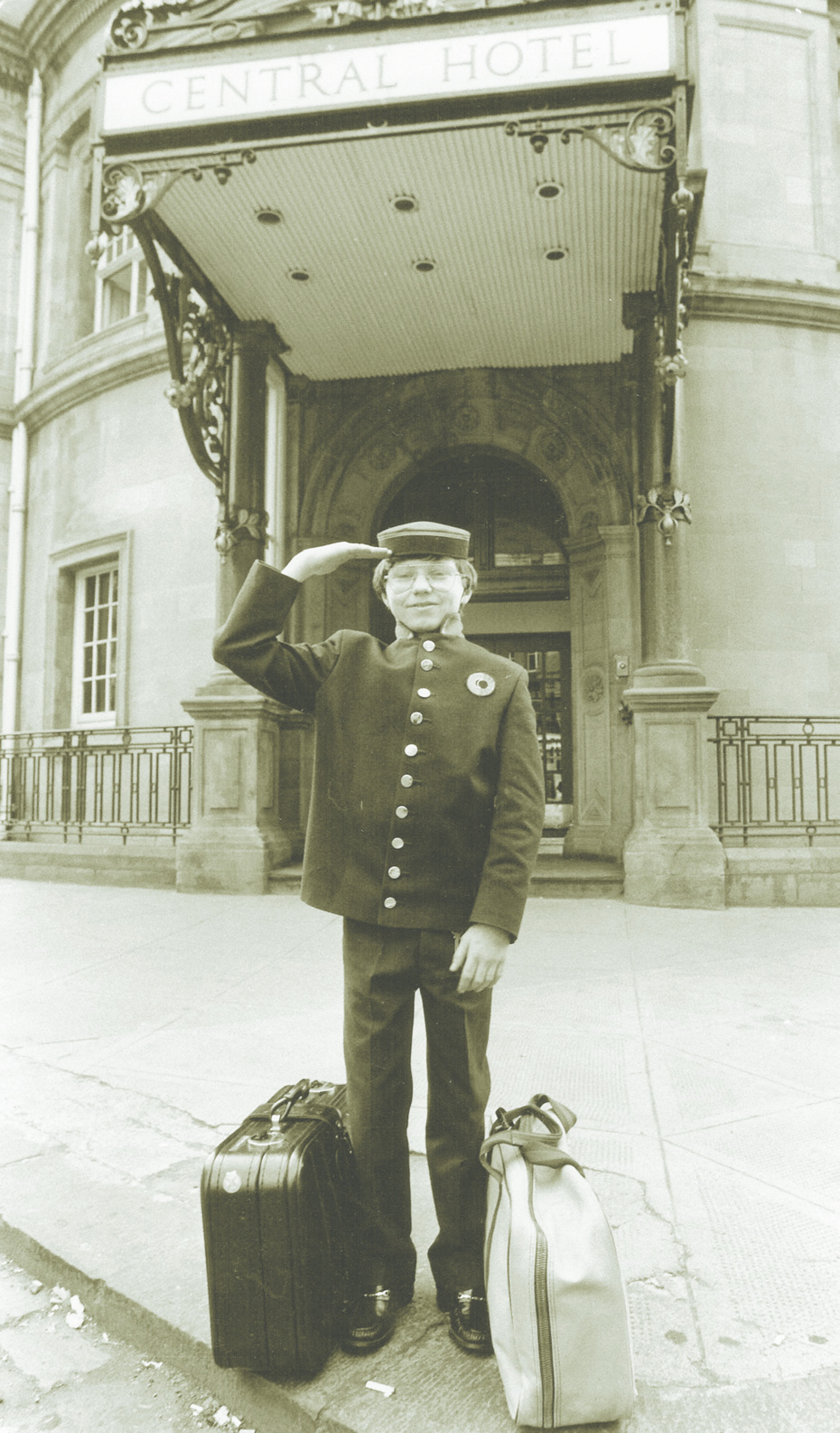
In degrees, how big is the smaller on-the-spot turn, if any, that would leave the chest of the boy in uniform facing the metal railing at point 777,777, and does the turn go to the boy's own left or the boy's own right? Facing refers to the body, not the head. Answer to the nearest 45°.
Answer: approximately 135° to the boy's own left

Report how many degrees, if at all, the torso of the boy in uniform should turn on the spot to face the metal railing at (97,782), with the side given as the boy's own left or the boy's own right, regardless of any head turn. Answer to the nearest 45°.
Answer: approximately 180°

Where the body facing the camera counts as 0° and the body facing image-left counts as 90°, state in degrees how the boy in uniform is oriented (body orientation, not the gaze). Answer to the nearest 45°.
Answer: approximately 0°

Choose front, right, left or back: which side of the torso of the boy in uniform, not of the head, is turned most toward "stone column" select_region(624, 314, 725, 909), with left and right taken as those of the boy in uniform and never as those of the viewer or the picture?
back
